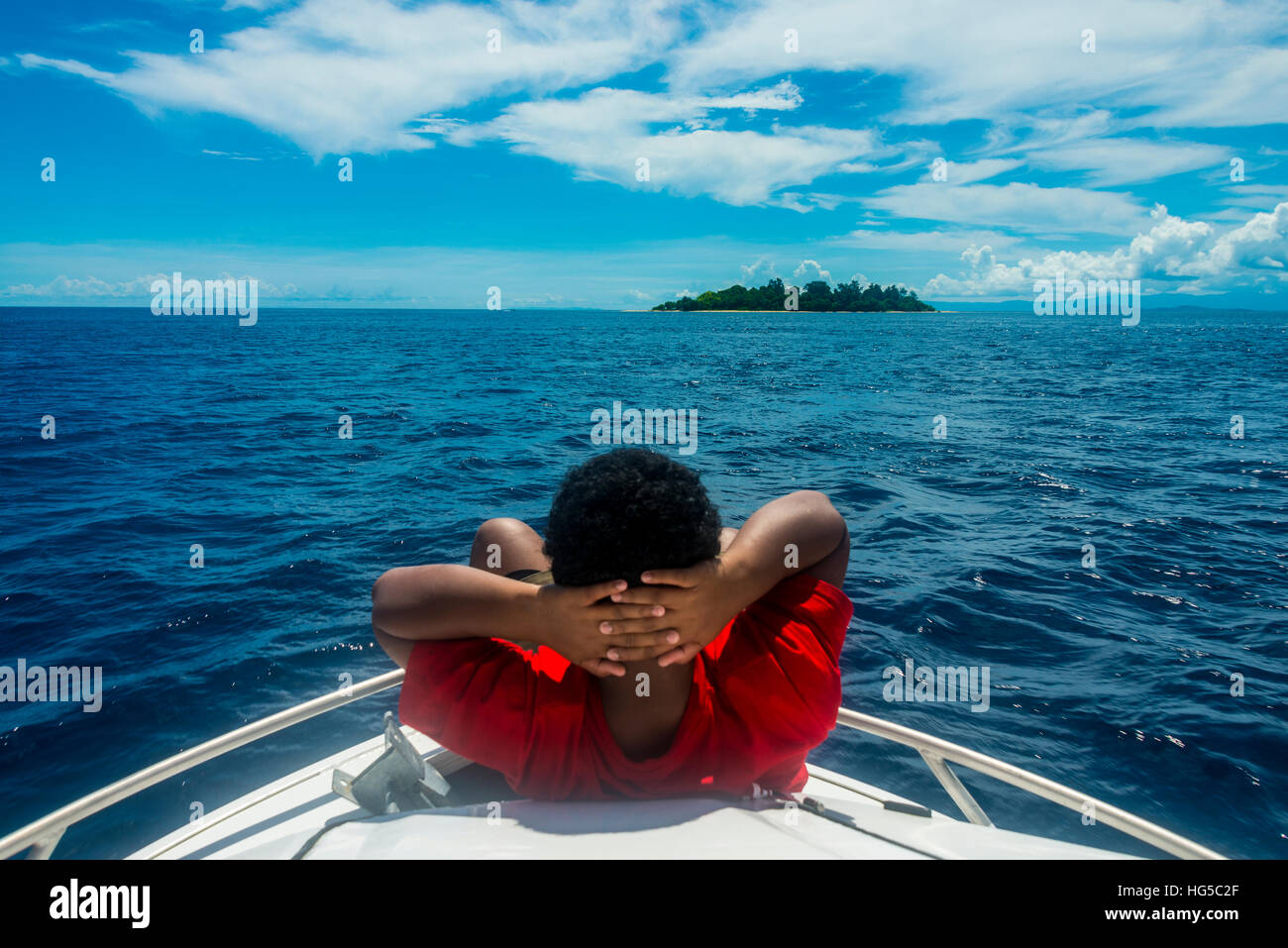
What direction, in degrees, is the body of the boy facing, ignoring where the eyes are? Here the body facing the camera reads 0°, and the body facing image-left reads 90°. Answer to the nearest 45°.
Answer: approximately 180°

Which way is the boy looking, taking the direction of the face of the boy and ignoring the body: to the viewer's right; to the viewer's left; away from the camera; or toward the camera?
away from the camera
